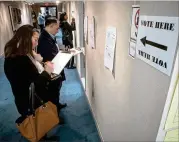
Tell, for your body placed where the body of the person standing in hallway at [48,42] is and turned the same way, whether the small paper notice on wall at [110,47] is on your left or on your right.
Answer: on your right

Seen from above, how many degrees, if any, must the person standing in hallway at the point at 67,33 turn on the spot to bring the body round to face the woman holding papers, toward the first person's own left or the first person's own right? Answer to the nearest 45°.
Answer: approximately 90° to the first person's own right

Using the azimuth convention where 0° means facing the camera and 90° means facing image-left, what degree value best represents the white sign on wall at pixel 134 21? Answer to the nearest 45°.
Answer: approximately 45°

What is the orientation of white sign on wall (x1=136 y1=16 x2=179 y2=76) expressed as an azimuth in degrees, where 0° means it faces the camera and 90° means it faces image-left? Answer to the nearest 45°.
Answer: approximately 45°

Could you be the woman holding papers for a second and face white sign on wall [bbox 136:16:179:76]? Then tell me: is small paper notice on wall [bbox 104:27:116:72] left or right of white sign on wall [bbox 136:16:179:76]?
left
